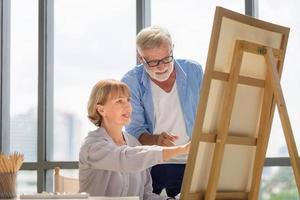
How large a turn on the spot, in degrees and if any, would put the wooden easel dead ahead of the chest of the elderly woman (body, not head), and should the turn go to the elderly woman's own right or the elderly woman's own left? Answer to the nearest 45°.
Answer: approximately 45° to the elderly woman's own left

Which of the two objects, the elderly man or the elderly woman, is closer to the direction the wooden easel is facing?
the elderly man

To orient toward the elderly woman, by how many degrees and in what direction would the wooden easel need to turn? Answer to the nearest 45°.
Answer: approximately 45° to its left

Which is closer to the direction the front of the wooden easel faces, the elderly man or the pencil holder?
the elderly man

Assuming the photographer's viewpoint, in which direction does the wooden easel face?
facing away from the viewer and to the left of the viewer

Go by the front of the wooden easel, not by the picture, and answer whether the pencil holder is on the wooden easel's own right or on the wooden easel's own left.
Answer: on the wooden easel's own left

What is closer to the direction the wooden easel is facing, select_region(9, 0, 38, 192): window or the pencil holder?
the window

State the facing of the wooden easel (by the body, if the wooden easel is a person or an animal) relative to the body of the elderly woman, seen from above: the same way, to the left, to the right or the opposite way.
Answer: the opposite way

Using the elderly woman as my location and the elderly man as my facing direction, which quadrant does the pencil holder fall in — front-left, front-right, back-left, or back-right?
back-left

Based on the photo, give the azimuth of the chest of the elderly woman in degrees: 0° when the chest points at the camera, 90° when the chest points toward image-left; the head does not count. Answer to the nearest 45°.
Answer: approximately 315°
